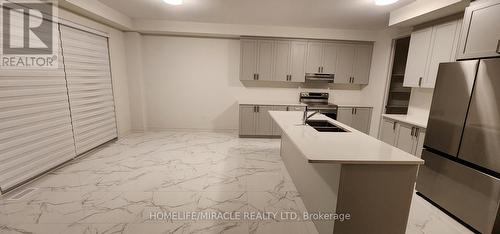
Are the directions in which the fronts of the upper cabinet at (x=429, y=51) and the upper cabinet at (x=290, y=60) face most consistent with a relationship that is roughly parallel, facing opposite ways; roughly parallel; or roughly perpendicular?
roughly perpendicular

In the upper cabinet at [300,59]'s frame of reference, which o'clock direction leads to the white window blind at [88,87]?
The white window blind is roughly at 2 o'clock from the upper cabinet.

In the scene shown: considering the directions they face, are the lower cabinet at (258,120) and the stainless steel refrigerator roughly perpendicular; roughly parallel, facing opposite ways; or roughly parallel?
roughly perpendicular

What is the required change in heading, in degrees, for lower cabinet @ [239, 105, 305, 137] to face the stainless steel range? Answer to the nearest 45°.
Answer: approximately 90° to its left

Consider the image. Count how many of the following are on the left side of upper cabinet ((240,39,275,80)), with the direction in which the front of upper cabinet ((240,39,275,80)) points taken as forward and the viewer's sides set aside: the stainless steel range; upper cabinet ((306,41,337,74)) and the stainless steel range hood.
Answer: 3

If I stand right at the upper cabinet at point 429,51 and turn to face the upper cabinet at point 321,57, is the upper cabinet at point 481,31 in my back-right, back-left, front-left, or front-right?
back-left

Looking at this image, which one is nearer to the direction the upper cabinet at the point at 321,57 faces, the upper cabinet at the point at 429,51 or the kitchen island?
the kitchen island

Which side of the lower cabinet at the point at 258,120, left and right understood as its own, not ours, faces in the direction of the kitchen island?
front

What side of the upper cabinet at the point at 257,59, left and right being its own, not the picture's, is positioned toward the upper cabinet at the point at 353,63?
left

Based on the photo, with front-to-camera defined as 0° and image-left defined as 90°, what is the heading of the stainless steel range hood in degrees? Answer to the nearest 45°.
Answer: approximately 0°

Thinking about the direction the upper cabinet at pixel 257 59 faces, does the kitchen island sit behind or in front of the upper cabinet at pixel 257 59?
in front
